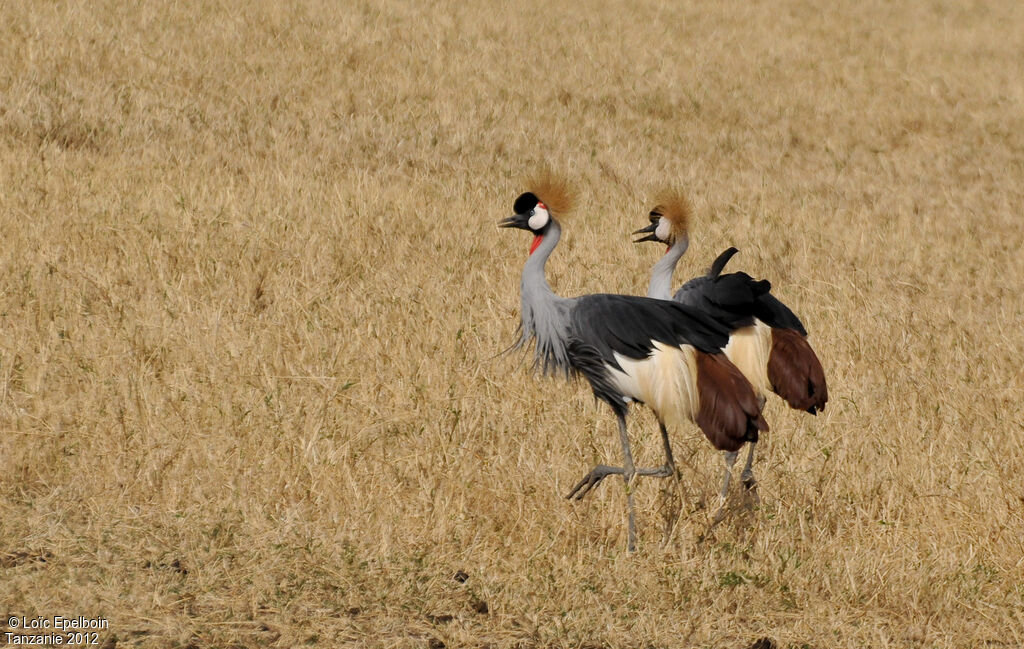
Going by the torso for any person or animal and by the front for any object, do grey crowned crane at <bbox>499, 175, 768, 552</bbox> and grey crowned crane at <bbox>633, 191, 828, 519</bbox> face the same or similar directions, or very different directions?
same or similar directions

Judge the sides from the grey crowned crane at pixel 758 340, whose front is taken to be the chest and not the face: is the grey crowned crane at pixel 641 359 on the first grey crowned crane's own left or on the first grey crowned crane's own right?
on the first grey crowned crane's own left

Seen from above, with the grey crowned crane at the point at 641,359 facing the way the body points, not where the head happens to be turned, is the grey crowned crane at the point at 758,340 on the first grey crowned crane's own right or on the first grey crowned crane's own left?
on the first grey crowned crane's own right

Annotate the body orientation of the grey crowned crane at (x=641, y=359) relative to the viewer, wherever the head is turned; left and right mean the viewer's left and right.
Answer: facing to the left of the viewer

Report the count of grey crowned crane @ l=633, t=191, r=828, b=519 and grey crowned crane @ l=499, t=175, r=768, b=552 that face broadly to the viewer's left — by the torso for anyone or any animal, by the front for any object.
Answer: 2

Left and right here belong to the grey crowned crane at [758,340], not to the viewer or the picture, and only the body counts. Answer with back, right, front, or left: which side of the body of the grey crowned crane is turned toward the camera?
left
